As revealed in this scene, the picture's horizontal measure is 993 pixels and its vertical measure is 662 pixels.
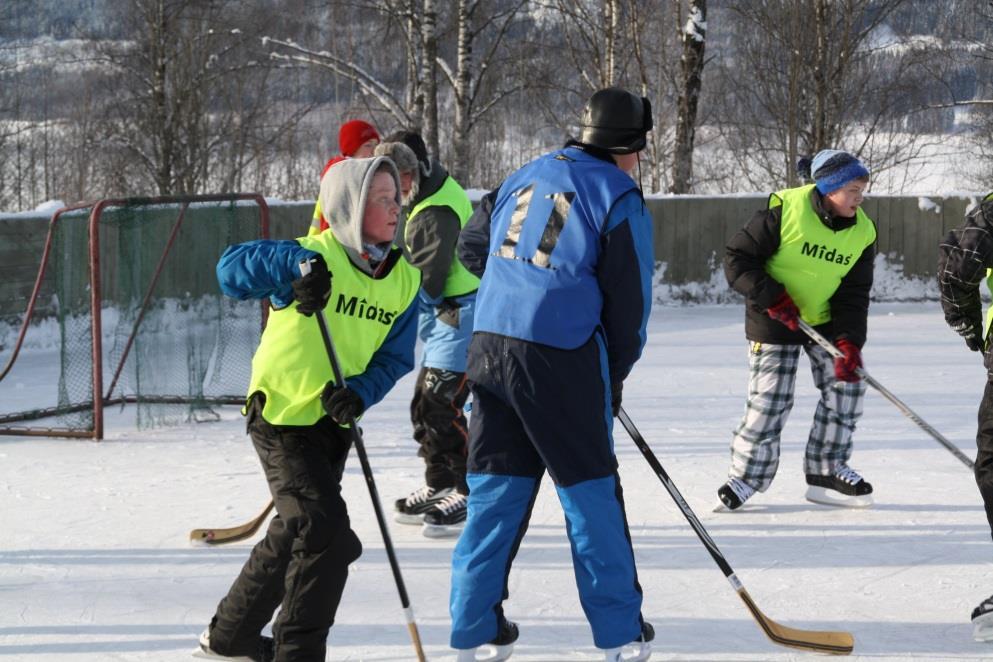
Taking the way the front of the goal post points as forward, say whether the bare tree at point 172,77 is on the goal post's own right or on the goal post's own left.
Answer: on the goal post's own left

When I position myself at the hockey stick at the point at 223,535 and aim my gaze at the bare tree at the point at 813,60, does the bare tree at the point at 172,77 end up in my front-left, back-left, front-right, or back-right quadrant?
front-left

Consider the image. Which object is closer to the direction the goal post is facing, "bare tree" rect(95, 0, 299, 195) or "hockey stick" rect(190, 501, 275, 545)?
the hockey stick

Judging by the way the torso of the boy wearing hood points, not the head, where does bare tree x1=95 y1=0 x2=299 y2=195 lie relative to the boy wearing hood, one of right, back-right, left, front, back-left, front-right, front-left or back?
back-left

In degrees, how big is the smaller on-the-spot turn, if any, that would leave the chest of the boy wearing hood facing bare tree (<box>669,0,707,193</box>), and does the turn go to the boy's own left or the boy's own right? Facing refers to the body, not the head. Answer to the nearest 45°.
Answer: approximately 135° to the boy's own left

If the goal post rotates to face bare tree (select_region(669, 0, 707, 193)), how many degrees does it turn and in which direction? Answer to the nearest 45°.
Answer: approximately 90° to its left

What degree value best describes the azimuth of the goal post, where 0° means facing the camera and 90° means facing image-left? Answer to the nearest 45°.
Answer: approximately 315°

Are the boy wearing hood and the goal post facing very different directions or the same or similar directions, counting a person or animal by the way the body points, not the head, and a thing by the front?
same or similar directions

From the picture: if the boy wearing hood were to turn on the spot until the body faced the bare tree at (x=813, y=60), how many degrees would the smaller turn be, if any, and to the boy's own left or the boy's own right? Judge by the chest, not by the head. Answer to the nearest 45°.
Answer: approximately 90° to the boy's own left

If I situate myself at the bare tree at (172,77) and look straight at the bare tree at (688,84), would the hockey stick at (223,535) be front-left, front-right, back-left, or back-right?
front-right

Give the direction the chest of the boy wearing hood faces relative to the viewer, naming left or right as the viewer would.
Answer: facing the viewer and to the right of the viewer

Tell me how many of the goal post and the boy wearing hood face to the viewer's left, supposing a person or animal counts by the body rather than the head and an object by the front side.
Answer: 0

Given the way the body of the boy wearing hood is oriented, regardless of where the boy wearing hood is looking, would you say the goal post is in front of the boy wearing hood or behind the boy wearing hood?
behind
